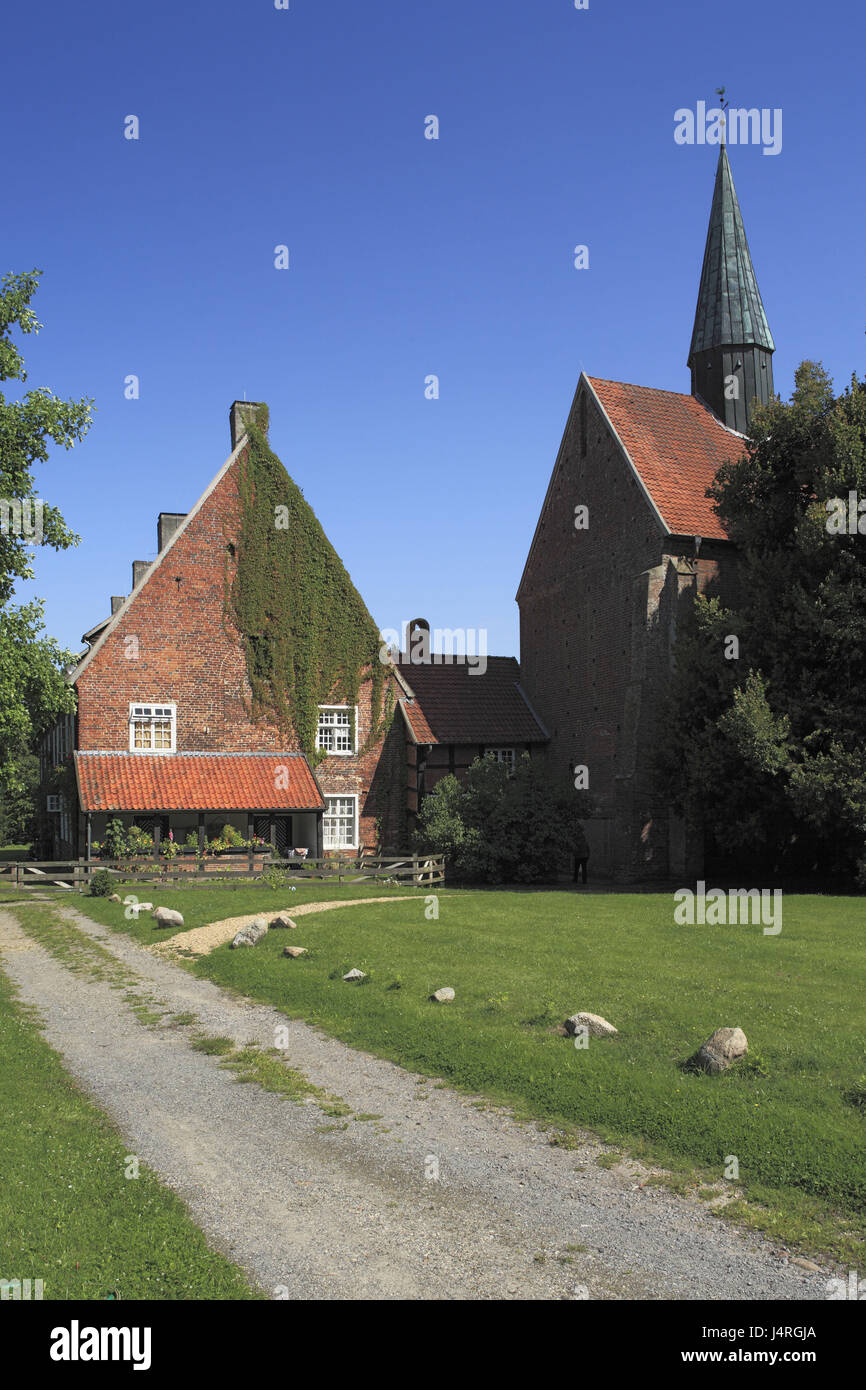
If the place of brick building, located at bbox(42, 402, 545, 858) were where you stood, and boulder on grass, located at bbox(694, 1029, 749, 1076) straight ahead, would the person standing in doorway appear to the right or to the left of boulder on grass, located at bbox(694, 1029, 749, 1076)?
left

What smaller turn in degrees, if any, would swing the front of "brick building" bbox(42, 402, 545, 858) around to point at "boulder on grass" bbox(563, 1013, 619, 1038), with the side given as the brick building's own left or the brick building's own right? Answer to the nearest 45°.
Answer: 0° — it already faces it

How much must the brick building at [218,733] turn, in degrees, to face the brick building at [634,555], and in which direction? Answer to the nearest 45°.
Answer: approximately 90° to its left

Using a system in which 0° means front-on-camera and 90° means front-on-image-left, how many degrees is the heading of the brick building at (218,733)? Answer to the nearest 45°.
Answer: approximately 0°

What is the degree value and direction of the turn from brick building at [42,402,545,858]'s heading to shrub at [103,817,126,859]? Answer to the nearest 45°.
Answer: approximately 45° to its right

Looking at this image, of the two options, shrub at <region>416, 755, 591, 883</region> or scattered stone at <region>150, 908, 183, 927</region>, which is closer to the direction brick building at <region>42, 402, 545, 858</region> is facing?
the scattered stone

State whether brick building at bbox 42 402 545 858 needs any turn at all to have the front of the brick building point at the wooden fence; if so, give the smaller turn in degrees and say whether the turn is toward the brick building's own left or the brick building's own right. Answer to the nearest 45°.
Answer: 0° — it already faces it

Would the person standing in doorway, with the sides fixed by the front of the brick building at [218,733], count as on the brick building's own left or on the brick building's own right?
on the brick building's own left

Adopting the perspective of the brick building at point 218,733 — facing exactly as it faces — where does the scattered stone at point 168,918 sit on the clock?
The scattered stone is roughly at 12 o'clock from the brick building.

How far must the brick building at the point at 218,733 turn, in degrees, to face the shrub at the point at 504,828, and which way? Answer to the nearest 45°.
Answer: approximately 45° to its left
